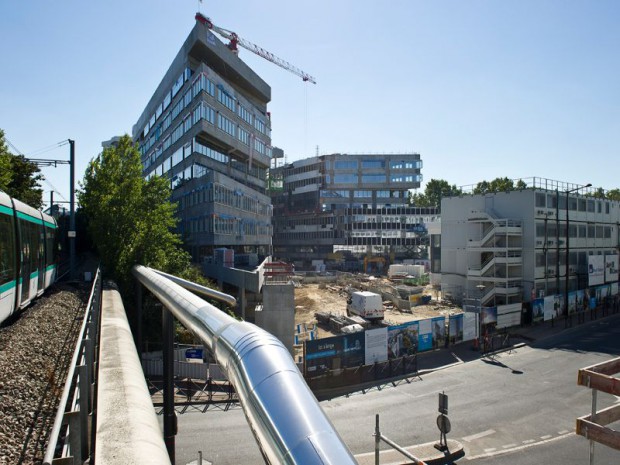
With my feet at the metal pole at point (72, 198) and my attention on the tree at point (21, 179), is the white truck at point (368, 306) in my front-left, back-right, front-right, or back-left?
back-right

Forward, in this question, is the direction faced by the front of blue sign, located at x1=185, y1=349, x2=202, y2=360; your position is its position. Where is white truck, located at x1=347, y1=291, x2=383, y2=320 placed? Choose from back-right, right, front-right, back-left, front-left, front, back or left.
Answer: back-left

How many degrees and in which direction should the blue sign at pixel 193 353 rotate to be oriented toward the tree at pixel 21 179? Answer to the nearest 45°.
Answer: approximately 135° to its right

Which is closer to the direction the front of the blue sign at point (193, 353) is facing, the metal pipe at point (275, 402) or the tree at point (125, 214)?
the metal pipe

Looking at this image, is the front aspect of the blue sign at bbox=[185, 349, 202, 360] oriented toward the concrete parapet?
yes

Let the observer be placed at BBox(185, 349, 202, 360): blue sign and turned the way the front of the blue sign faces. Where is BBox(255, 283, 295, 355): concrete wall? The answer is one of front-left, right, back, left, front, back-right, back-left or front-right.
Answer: back-left

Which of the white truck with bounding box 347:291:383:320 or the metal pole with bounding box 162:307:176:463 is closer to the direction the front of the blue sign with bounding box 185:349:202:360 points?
the metal pole

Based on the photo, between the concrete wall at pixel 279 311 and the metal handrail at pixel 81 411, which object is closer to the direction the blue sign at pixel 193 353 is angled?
the metal handrail

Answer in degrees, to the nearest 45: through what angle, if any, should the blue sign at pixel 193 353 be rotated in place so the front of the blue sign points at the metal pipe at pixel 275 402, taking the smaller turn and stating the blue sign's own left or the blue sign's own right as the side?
0° — it already faces it

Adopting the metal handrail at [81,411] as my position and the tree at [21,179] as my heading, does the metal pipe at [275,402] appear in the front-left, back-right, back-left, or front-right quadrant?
back-right

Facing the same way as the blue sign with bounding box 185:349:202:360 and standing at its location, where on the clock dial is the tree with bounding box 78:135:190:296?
The tree is roughly at 5 o'clock from the blue sign.

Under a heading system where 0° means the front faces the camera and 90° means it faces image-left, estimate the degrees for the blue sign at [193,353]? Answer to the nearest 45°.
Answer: approximately 0°

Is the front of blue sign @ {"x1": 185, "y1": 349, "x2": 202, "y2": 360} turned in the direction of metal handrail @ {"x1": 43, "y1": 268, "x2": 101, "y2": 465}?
yes

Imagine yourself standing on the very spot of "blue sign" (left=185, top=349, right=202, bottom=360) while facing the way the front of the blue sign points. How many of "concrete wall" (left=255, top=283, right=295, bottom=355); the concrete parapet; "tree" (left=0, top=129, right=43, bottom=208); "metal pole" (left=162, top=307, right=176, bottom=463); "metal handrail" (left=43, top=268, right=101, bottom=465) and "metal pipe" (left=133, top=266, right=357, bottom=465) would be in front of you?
4

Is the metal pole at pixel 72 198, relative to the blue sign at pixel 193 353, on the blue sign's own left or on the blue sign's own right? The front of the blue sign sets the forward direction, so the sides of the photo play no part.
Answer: on the blue sign's own right

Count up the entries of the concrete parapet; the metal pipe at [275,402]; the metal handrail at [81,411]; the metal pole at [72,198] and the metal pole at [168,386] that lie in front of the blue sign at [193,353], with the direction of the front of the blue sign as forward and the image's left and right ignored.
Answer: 4
